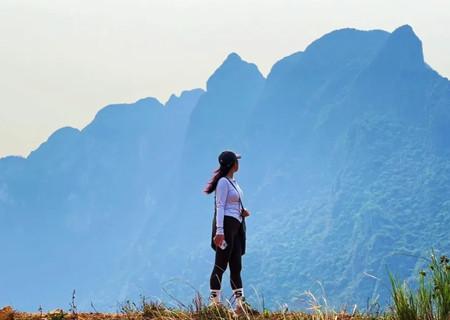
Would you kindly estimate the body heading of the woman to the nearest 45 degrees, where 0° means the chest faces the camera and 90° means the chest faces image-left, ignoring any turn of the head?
approximately 315°

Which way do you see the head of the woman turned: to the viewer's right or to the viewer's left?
to the viewer's right
